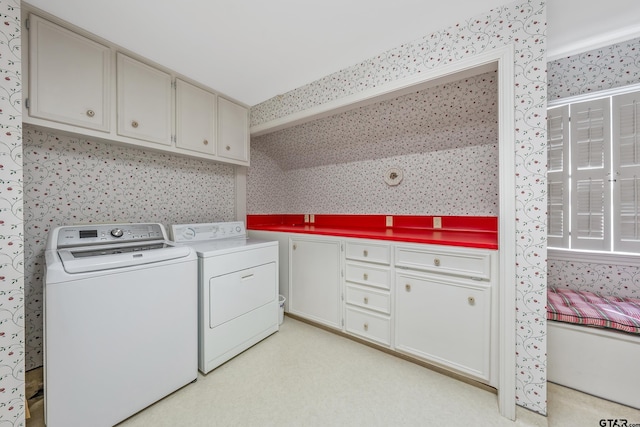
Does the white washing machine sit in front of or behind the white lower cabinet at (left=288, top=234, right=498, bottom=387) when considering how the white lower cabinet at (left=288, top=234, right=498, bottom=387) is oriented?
in front

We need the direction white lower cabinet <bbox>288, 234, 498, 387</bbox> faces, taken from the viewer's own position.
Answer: facing the viewer and to the left of the viewer

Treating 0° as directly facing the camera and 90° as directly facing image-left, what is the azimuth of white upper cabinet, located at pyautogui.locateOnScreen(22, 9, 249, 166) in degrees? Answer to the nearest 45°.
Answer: approximately 315°

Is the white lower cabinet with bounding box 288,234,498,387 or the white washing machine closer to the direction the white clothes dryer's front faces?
the white lower cabinet

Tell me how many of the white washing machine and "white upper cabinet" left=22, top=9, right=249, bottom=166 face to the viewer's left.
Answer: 0

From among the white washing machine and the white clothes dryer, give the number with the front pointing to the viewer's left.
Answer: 0

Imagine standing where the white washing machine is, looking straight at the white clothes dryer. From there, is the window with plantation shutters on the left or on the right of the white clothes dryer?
right
